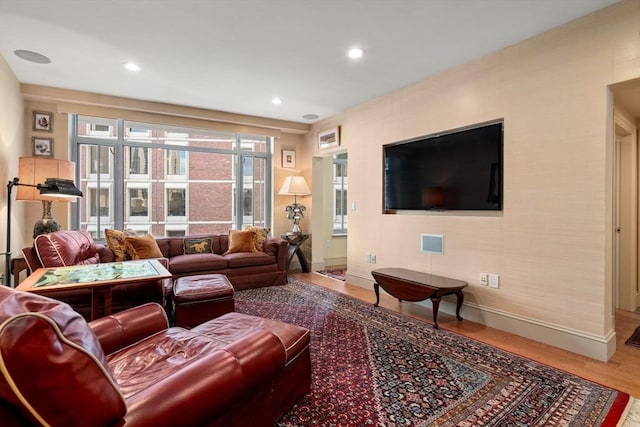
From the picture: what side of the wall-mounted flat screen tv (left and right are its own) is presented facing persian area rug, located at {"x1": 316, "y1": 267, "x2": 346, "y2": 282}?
right

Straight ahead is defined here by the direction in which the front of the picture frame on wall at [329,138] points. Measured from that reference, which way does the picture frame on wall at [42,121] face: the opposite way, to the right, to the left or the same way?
to the left
